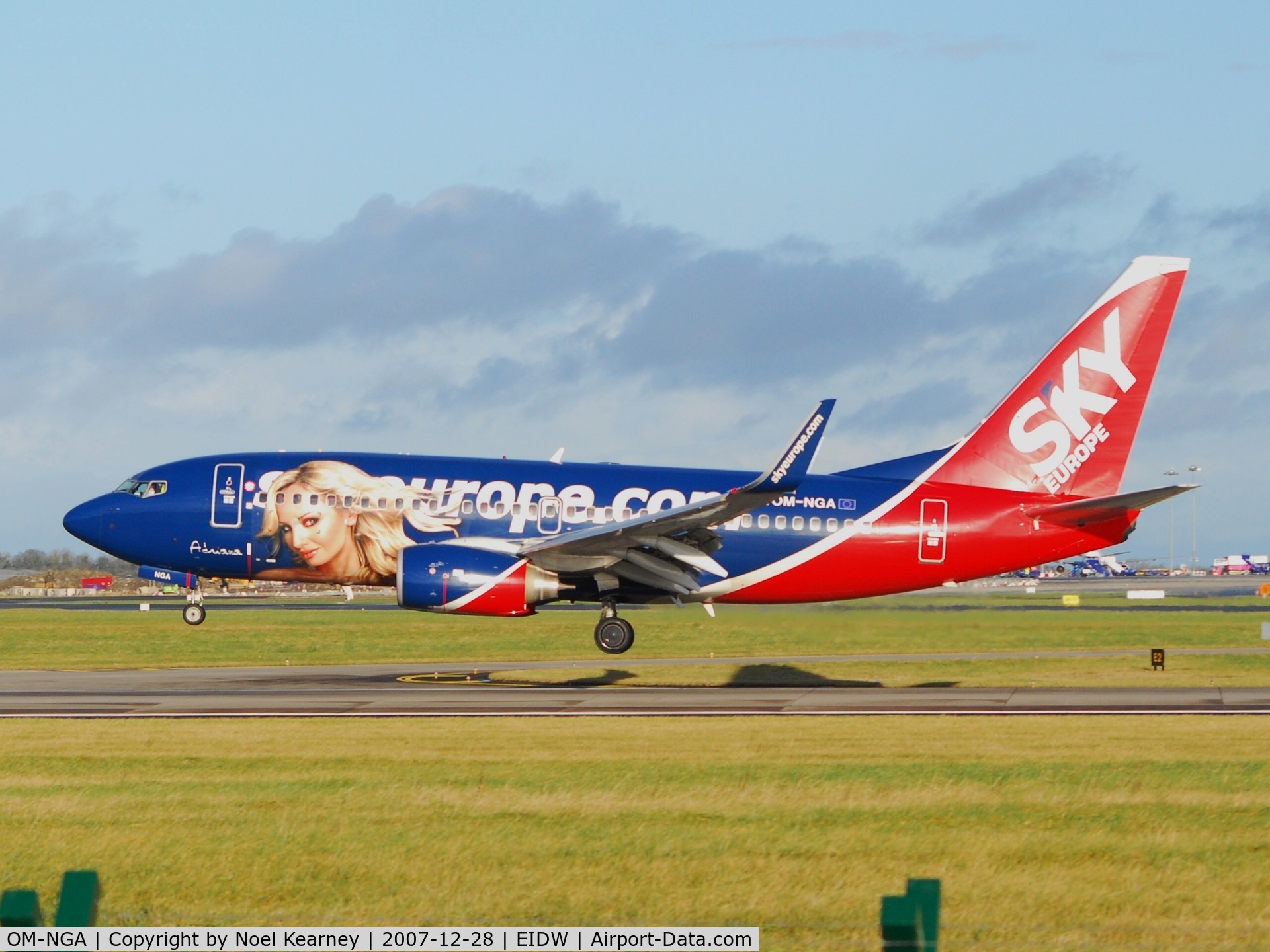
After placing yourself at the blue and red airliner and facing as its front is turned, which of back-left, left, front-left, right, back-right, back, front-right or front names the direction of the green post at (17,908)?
left

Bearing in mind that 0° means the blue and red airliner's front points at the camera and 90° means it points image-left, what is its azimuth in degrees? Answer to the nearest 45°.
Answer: approximately 90°

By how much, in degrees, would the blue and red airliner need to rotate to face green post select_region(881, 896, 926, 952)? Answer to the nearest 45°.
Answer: approximately 90° to its left

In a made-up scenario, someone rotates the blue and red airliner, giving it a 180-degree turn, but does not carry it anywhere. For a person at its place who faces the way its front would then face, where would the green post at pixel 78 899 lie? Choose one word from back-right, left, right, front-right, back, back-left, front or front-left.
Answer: right

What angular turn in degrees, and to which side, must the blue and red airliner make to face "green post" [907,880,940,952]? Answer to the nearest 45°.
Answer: approximately 90° to its left
